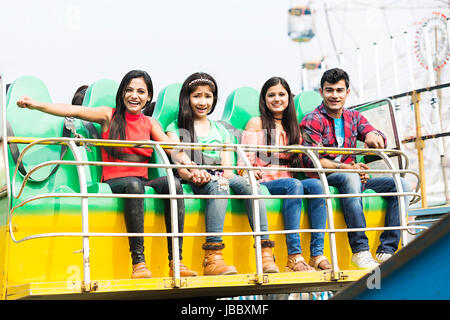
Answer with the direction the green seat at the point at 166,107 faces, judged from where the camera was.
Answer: facing the viewer and to the right of the viewer

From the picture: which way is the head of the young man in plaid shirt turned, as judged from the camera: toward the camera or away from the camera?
toward the camera

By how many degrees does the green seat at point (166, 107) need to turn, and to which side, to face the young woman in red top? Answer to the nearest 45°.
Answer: approximately 45° to its right

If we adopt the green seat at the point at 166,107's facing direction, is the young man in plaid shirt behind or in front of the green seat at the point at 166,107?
in front
